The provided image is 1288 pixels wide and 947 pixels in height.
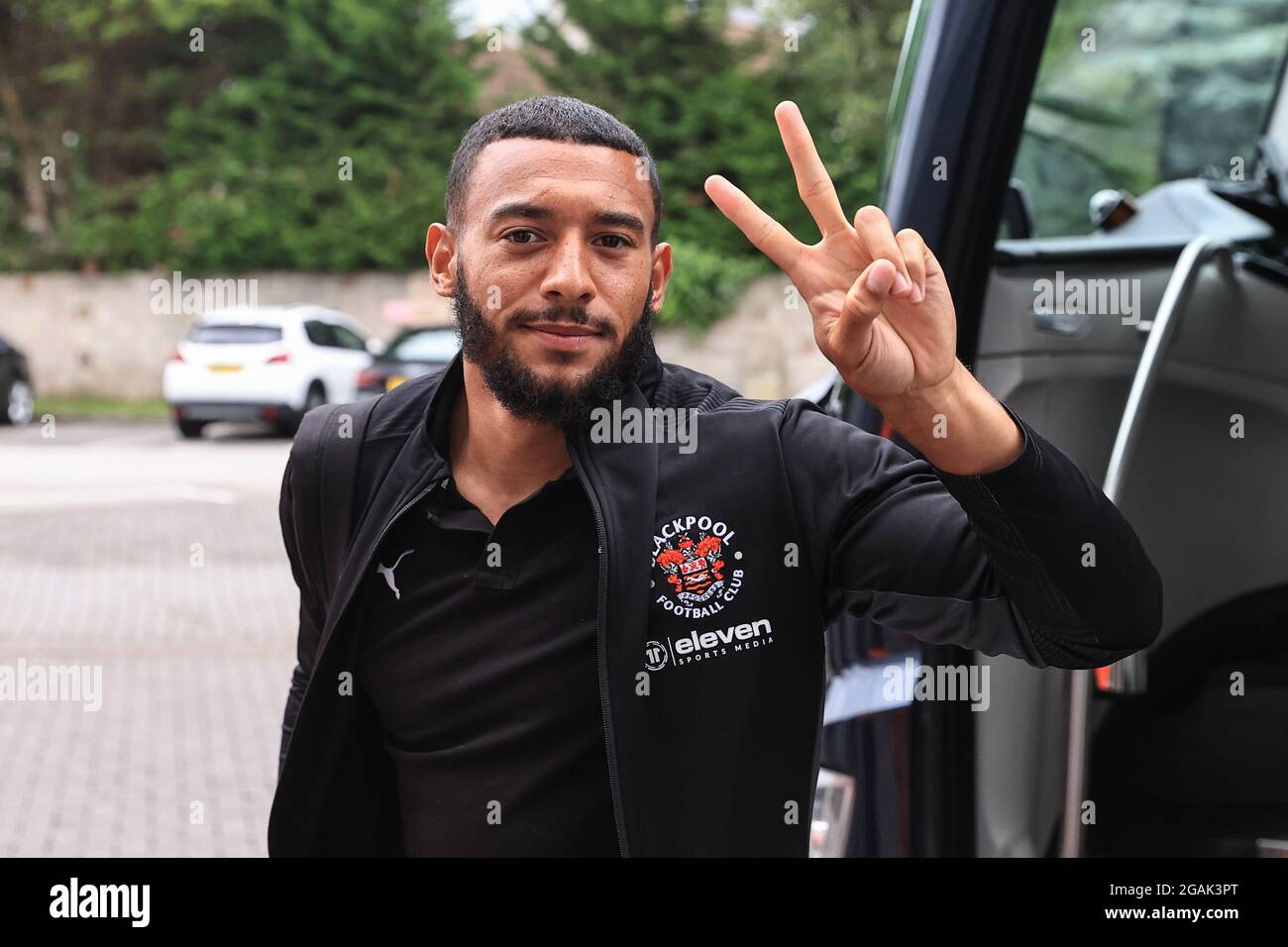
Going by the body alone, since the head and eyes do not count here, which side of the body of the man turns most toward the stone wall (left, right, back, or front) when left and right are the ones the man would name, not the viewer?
back

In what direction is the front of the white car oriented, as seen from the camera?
facing away from the viewer and to the right of the viewer

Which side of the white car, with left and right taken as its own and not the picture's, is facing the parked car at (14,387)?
left

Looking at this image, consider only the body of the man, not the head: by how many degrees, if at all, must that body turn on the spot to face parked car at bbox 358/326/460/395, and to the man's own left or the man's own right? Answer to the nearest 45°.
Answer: approximately 180°

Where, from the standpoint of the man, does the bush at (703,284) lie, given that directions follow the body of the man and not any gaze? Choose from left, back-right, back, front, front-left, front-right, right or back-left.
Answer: back

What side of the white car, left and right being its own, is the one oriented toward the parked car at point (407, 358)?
right

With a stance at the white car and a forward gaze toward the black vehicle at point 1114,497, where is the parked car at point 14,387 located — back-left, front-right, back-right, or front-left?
back-right

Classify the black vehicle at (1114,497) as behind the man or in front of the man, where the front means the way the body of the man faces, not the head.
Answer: behind

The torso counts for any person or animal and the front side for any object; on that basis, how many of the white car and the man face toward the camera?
1
